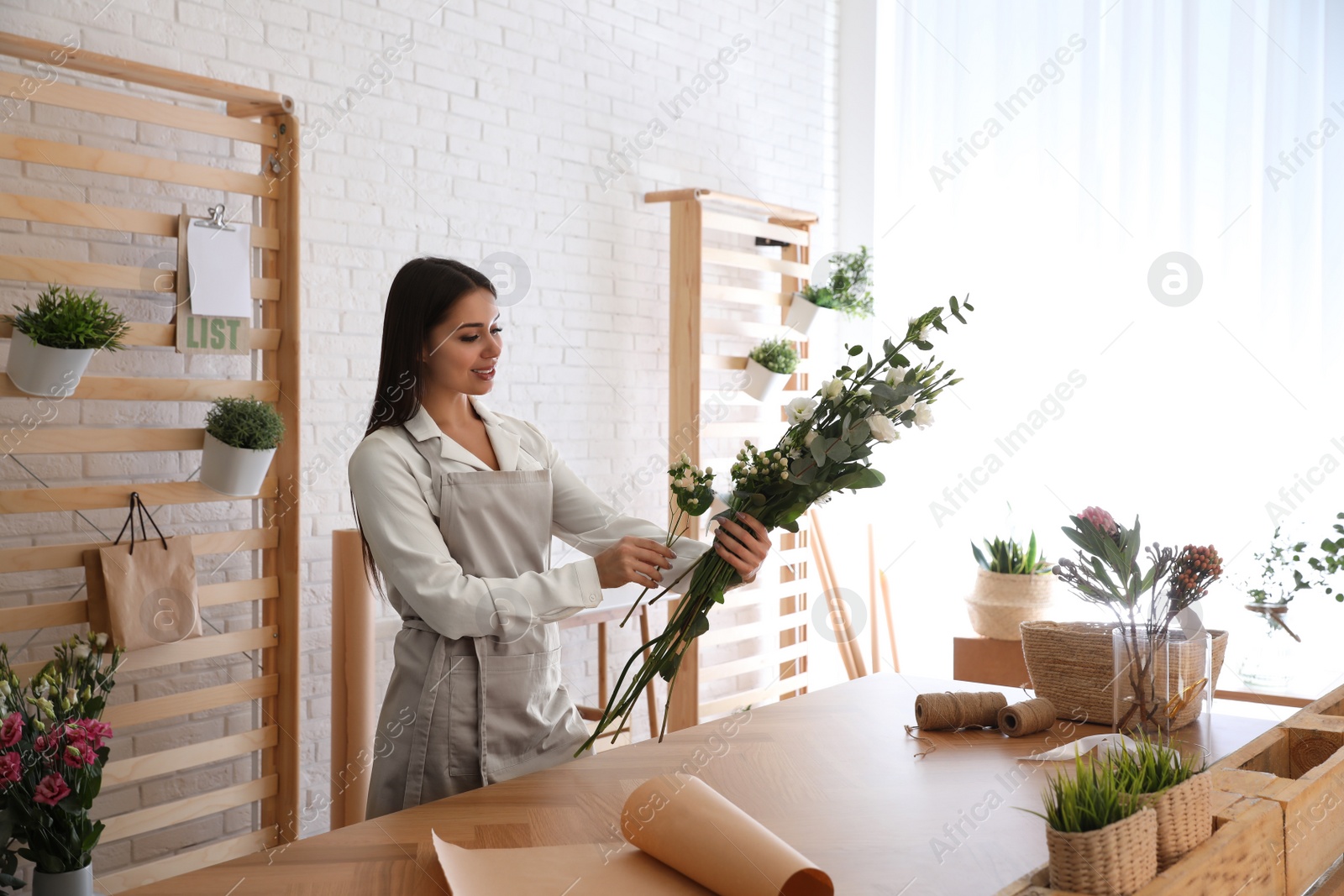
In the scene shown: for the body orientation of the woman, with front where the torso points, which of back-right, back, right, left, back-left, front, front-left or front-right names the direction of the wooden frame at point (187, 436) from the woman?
back

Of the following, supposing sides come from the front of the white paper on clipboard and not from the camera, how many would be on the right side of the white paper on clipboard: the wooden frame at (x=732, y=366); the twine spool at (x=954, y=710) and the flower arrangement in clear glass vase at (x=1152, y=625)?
0

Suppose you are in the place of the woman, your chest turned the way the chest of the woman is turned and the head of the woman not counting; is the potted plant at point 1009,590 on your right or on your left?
on your left

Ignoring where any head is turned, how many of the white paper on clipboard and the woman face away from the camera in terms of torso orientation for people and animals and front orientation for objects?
0

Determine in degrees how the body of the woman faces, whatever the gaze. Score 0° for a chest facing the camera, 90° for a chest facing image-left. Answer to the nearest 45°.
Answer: approximately 315°

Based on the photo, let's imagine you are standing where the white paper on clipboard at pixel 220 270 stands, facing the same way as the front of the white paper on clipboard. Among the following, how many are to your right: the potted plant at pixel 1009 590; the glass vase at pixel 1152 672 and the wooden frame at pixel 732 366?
0

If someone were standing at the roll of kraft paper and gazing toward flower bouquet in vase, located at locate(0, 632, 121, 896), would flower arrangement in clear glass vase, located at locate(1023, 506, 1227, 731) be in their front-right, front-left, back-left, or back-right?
back-right

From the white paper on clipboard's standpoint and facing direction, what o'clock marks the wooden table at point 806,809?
The wooden table is roughly at 11 o'clock from the white paper on clipboard.

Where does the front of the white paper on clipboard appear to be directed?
toward the camera

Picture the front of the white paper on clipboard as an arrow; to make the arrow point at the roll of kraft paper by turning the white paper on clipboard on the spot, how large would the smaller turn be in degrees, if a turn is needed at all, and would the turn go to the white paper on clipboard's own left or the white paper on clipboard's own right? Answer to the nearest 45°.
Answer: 0° — it already faces it

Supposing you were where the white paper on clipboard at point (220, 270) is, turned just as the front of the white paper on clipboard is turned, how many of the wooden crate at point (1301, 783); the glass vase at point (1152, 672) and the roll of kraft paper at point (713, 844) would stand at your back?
0

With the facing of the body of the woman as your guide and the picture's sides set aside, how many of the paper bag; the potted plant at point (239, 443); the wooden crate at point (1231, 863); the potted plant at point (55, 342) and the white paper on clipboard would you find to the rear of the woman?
4

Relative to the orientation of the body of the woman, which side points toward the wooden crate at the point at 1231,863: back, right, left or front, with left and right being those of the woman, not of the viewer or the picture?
front

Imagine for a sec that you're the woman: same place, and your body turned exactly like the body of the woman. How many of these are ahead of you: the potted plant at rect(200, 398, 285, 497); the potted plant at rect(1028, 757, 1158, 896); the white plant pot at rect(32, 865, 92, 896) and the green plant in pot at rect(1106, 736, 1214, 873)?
2
